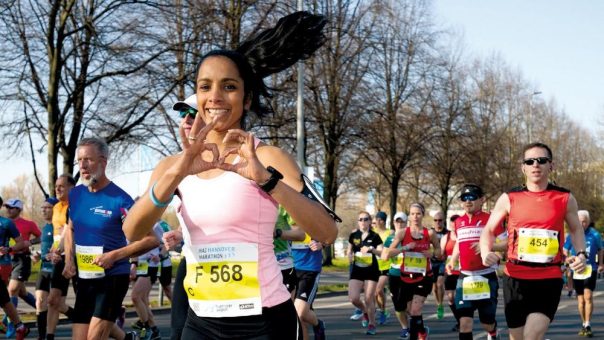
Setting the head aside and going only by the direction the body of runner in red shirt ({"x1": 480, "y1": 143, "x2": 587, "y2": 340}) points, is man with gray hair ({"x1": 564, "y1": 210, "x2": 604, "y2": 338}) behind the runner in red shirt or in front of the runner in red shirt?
behind

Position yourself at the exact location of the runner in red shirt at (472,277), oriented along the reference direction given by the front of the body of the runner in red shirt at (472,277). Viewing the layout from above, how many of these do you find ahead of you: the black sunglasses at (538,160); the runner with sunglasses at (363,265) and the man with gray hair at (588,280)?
1

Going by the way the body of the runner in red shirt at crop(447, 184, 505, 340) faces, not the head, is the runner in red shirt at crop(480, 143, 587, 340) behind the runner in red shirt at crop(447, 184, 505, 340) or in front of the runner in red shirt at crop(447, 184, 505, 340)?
in front

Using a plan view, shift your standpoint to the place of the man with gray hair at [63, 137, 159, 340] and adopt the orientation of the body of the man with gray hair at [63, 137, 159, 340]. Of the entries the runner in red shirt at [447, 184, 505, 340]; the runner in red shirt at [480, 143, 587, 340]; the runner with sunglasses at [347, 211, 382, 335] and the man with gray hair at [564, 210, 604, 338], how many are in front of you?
0

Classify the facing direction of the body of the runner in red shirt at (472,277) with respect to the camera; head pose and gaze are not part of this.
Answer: toward the camera

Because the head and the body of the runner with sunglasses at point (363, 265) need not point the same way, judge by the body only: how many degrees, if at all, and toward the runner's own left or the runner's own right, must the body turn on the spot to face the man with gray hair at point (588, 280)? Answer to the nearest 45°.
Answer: approximately 90° to the runner's own left

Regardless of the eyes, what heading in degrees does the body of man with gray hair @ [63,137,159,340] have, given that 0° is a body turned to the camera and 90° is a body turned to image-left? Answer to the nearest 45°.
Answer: approximately 45°

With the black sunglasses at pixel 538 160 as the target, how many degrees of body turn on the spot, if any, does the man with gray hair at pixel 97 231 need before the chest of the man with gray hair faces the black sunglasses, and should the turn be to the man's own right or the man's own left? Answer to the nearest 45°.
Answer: approximately 135° to the man's own left

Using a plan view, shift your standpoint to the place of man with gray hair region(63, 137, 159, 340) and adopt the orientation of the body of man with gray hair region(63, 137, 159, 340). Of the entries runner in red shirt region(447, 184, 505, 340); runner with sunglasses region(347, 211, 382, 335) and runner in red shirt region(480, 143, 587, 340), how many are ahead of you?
0

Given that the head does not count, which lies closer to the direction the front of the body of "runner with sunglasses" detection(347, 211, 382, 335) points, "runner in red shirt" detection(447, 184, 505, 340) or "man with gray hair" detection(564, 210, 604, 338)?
the runner in red shirt

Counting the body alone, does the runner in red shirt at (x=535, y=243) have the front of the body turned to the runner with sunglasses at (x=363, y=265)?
no

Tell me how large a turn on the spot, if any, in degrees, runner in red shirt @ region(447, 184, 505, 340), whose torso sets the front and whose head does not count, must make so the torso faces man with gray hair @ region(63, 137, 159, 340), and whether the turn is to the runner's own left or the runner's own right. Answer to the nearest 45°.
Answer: approximately 45° to the runner's own right

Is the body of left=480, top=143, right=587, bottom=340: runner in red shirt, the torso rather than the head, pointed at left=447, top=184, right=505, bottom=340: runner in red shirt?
no

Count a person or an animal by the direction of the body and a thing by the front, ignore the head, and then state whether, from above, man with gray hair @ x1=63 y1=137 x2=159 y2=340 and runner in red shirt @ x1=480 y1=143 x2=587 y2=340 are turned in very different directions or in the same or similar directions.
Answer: same or similar directions

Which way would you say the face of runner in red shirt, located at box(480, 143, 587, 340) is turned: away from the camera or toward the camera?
toward the camera

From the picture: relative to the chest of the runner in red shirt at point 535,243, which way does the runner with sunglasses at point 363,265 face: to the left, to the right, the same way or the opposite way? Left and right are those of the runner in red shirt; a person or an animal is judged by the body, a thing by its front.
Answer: the same way

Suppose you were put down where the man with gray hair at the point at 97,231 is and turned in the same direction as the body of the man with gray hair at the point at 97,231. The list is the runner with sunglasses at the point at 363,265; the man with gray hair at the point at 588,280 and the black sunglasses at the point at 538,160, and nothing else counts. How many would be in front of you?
0

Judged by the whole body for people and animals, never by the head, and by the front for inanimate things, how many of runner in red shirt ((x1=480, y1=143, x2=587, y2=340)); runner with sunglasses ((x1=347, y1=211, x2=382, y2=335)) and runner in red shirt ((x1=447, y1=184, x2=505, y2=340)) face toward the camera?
3
